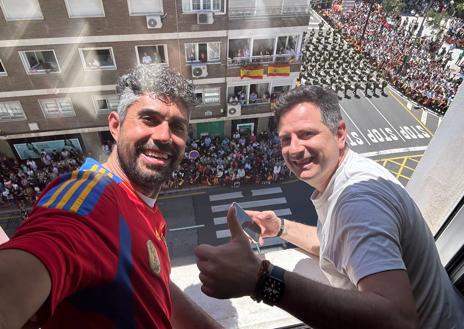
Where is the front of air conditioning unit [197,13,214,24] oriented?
toward the camera

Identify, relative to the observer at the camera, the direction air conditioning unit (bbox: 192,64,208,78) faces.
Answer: facing the viewer

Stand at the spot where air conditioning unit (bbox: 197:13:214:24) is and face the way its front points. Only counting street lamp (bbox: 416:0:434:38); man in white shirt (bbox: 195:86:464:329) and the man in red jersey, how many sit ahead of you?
2

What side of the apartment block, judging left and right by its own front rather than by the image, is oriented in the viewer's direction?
front

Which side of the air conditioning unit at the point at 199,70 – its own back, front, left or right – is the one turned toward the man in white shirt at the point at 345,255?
front

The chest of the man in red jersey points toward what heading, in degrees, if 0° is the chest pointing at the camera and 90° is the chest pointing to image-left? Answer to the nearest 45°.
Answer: approximately 315°

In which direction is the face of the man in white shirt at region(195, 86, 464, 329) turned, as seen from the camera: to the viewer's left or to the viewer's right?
to the viewer's left

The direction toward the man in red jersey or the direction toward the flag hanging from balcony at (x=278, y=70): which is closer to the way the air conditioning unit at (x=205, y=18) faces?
the man in red jersey
